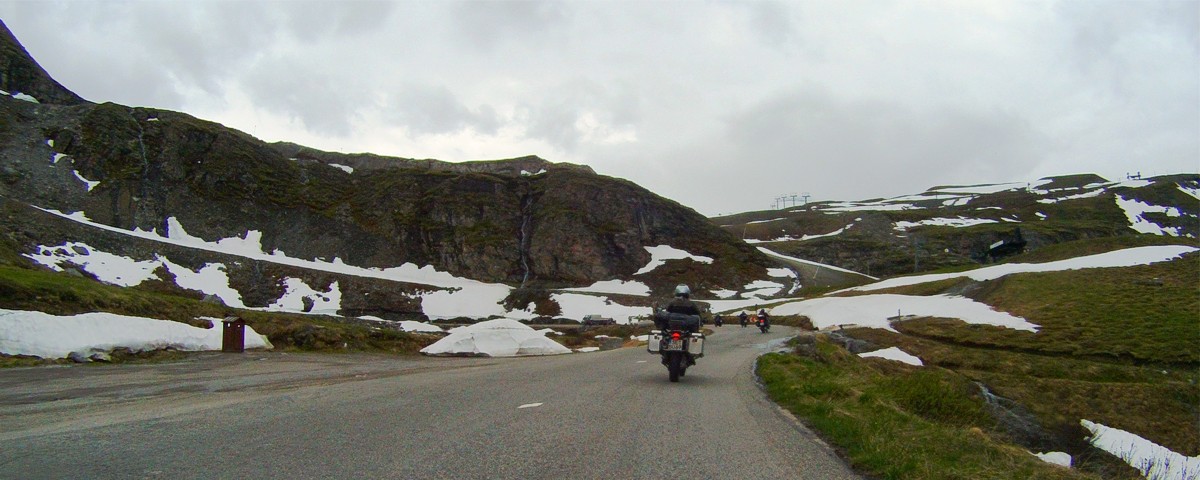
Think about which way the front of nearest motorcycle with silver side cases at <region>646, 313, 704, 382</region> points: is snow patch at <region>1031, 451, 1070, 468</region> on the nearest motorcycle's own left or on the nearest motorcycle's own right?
on the nearest motorcycle's own right

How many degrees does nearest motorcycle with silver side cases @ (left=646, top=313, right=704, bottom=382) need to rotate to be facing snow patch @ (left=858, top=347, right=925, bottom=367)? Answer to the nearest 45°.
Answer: approximately 45° to its right

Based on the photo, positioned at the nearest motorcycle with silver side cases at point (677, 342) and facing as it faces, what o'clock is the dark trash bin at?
The dark trash bin is roughly at 10 o'clock from the nearest motorcycle with silver side cases.

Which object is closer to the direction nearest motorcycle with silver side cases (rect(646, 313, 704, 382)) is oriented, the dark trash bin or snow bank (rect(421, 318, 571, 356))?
the snow bank

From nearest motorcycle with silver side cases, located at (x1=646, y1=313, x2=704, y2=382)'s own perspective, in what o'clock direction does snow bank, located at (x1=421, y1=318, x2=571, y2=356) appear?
The snow bank is roughly at 11 o'clock from the nearest motorcycle with silver side cases.

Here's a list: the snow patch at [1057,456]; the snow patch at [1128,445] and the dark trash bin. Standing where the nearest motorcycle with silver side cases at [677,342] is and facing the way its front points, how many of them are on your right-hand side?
2

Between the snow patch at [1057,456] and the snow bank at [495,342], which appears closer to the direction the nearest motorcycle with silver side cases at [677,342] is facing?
the snow bank

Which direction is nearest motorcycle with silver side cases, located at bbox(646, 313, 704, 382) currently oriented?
away from the camera
